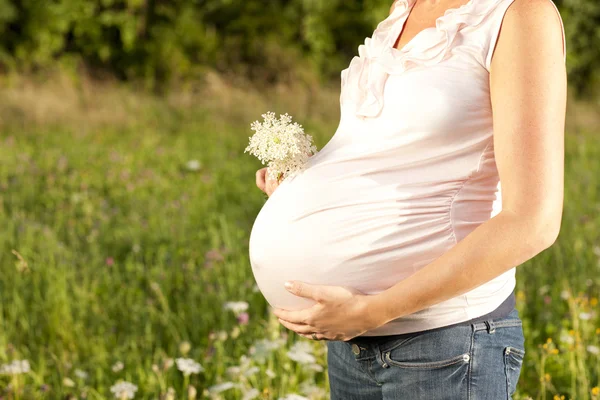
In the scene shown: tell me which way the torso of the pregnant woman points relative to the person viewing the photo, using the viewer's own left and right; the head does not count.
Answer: facing the viewer and to the left of the viewer

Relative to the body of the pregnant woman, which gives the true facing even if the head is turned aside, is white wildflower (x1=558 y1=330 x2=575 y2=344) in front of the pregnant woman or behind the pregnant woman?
behind

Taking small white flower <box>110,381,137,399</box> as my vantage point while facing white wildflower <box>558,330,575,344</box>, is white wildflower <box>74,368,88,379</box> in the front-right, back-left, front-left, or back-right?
back-left

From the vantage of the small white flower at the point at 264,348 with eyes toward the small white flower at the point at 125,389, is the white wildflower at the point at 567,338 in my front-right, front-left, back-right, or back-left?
back-left
